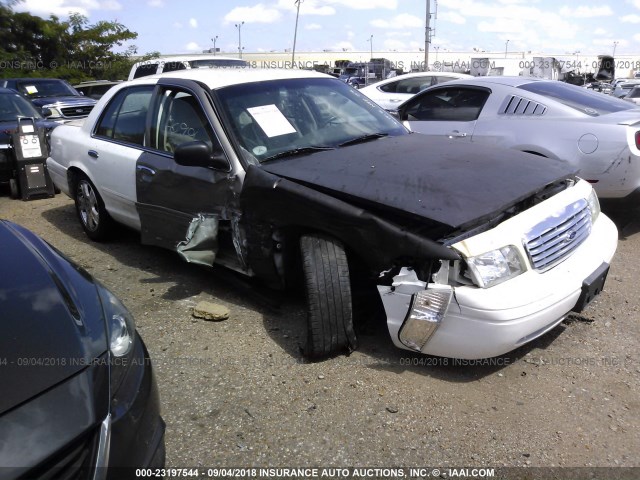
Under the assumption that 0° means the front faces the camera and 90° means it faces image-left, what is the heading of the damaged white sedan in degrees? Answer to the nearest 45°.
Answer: approximately 315°

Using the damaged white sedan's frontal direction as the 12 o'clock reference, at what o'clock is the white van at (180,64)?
The white van is roughly at 7 o'clock from the damaged white sedan.

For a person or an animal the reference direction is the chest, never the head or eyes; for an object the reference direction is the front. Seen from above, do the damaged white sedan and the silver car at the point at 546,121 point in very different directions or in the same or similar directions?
very different directions

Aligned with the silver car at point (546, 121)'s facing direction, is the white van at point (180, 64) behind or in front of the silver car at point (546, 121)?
in front

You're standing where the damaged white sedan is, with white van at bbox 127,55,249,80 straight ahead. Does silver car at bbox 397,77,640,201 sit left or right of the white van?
right

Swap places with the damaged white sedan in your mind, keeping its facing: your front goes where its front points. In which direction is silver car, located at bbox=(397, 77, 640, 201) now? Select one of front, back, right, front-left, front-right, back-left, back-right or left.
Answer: left

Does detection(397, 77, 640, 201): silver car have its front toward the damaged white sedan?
no

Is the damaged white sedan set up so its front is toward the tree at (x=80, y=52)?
no

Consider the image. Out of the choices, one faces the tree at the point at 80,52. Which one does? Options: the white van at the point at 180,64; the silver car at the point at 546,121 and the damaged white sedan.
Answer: the silver car

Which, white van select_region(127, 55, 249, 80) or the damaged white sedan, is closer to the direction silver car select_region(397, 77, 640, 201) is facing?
the white van

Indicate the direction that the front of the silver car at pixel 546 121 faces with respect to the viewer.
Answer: facing away from the viewer and to the left of the viewer

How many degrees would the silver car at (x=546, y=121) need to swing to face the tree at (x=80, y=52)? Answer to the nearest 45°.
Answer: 0° — it already faces it
